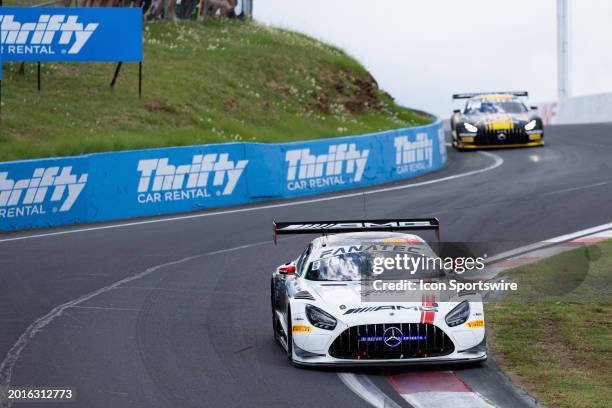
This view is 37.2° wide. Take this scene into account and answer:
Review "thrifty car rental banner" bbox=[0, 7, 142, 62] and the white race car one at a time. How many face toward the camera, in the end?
2

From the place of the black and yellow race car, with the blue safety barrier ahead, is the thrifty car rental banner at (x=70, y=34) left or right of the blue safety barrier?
right

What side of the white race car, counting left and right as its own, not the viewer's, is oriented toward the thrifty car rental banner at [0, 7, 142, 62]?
back

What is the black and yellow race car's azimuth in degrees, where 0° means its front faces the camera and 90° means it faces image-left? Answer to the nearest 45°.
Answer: approximately 0°

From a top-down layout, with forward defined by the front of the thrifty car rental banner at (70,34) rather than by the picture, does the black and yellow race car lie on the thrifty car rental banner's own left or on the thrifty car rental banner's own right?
on the thrifty car rental banner's own left

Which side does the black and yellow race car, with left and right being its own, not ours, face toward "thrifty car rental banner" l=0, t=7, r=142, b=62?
right

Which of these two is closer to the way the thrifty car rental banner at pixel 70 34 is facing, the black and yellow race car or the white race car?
the white race car

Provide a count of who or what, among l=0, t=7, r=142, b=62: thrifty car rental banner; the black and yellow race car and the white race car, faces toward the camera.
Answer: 3

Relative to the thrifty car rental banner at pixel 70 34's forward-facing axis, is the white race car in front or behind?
in front

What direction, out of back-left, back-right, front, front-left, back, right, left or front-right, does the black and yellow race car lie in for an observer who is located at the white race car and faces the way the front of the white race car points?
back
